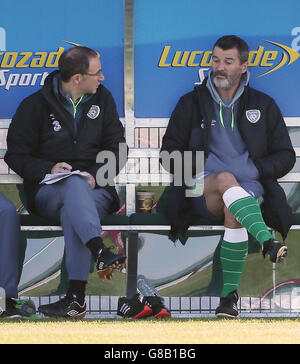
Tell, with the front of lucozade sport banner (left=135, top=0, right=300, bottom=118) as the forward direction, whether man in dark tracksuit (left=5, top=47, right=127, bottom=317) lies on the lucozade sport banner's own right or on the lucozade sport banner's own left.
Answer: on the lucozade sport banner's own right

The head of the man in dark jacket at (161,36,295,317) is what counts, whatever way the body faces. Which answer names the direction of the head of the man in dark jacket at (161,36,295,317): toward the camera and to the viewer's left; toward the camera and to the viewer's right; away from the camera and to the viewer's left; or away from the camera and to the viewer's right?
toward the camera and to the viewer's left

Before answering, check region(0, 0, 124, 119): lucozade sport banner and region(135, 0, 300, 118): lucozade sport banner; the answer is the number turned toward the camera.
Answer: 2

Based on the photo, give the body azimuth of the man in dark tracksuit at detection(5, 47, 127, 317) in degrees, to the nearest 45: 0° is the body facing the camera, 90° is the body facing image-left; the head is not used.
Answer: approximately 0°

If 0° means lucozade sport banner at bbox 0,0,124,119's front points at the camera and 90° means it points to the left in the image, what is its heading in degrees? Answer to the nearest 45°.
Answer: approximately 0°

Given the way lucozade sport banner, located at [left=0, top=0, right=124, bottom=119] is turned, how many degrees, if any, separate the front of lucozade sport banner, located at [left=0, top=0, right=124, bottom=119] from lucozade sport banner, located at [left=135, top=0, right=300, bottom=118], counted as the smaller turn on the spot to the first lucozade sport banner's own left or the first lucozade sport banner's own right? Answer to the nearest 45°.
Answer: approximately 90° to the first lucozade sport banner's own left
